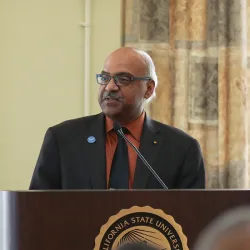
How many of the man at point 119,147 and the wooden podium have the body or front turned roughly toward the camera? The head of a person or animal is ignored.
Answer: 2

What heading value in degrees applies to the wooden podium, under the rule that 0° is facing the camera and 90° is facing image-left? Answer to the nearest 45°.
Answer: approximately 0°

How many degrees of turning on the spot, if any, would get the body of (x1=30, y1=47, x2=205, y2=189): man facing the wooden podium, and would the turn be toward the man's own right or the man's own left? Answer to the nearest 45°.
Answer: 0° — they already face it

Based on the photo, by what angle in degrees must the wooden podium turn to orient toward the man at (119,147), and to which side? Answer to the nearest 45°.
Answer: approximately 180°
